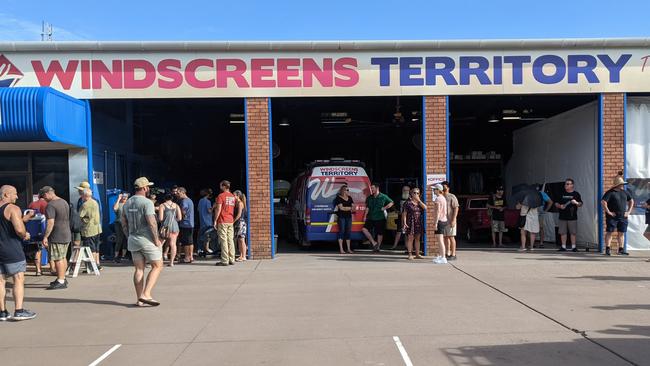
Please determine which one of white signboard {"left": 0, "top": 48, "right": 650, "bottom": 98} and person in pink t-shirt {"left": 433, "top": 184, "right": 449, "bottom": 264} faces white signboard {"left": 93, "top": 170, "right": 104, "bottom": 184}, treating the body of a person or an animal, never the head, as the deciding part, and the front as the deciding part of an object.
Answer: the person in pink t-shirt

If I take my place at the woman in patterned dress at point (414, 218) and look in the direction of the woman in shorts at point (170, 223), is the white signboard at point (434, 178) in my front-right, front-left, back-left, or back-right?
back-right

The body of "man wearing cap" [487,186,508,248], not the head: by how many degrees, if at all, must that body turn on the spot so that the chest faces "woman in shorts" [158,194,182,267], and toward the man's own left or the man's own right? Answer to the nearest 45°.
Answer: approximately 45° to the man's own right

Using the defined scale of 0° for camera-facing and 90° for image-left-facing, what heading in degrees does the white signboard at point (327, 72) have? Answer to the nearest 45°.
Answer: approximately 0°

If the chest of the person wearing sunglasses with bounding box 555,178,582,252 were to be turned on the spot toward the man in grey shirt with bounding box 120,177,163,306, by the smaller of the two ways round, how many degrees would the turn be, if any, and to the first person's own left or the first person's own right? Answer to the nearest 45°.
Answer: approximately 45° to the first person's own right

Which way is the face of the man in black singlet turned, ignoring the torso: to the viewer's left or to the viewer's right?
to the viewer's right

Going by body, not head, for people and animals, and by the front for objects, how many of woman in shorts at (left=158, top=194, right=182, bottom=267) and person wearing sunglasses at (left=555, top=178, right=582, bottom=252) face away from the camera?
1

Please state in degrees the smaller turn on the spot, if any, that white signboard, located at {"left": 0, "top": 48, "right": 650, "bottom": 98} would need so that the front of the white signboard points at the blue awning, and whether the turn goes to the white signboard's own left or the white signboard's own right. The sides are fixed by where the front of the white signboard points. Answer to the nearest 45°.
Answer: approximately 45° to the white signboard's own right

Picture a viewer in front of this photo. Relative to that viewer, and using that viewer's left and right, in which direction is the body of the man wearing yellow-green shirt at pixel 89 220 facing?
facing away from the viewer and to the left of the viewer
